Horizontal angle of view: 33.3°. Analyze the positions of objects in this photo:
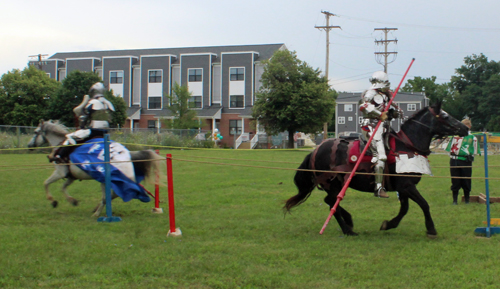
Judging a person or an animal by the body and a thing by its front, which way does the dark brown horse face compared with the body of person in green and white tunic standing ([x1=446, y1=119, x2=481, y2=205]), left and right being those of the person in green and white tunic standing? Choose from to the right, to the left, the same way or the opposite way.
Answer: to the left

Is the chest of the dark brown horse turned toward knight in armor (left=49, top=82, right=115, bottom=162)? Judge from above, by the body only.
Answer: no

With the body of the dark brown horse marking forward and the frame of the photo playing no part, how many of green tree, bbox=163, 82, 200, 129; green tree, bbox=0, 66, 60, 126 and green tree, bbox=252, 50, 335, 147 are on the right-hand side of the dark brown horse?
0

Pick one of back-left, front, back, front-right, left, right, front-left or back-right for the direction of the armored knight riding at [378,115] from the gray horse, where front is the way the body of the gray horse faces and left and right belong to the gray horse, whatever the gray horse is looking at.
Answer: back-left

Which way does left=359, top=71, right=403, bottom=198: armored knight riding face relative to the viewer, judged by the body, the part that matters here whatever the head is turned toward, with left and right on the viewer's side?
facing the viewer and to the right of the viewer

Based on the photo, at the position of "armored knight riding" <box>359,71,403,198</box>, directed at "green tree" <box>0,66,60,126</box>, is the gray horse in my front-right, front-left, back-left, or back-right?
front-left

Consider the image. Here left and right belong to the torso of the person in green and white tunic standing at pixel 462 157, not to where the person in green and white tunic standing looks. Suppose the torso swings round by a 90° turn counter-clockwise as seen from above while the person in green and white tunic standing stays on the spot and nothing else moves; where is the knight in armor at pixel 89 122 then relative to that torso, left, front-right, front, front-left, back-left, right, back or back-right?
back-right

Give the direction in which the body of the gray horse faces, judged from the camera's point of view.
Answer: to the viewer's left

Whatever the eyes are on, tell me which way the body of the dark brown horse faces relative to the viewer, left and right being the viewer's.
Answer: facing to the right of the viewer

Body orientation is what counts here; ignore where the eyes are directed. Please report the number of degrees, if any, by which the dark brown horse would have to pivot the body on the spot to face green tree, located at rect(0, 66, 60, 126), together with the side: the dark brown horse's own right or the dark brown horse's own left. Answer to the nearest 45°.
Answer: approximately 135° to the dark brown horse's own left

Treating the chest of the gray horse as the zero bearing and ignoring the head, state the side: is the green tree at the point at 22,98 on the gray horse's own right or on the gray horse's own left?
on the gray horse's own right

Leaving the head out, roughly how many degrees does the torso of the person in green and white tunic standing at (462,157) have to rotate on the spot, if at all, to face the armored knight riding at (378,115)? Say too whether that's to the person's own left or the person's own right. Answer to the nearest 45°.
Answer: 0° — they already face them

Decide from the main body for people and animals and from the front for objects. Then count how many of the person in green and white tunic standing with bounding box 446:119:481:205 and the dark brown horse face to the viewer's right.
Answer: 1
